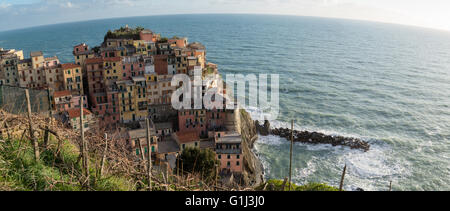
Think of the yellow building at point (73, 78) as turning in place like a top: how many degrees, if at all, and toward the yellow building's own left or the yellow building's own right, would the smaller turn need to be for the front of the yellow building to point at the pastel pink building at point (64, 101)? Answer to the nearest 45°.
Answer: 0° — it already faces it

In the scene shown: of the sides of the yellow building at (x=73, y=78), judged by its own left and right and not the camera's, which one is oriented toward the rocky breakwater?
left

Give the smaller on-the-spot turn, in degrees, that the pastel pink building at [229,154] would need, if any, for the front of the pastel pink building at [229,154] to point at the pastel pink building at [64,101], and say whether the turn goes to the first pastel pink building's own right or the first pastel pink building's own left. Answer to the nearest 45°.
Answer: approximately 90° to the first pastel pink building's own right

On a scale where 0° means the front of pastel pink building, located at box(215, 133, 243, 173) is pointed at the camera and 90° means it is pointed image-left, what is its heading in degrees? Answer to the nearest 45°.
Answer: approximately 0°

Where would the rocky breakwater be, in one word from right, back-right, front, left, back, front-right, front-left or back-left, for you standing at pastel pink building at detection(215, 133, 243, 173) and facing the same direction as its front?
back-left

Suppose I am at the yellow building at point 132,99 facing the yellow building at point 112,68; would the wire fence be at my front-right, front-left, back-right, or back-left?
back-left
